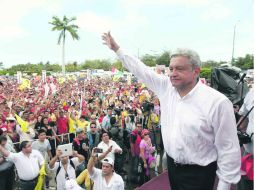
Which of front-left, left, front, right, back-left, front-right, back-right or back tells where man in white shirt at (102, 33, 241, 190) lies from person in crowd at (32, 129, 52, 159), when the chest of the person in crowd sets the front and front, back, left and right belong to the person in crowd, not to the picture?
front

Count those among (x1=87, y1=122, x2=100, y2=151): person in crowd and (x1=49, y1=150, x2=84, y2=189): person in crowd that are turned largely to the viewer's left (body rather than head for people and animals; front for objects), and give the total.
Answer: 0

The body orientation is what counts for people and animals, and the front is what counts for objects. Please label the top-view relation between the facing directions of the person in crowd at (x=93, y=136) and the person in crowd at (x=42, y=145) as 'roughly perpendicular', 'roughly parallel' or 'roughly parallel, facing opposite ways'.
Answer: roughly parallel

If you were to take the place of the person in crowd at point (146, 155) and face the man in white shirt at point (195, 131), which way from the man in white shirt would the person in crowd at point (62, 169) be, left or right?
right

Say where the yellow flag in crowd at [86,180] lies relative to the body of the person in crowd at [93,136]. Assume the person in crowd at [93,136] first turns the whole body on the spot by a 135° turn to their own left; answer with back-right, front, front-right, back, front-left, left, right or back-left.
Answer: back-right

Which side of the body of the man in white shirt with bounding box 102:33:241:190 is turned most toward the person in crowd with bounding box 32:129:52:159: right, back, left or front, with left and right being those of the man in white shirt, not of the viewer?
right

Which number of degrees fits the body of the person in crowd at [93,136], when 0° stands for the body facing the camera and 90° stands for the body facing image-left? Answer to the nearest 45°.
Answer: approximately 0°

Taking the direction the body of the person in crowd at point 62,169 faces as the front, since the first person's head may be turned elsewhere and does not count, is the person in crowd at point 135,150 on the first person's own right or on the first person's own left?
on the first person's own left

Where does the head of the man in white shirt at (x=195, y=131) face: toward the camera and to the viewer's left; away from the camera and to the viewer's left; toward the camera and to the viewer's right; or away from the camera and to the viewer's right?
toward the camera and to the viewer's left

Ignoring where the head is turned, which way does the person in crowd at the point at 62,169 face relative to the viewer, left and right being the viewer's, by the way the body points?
facing the viewer
